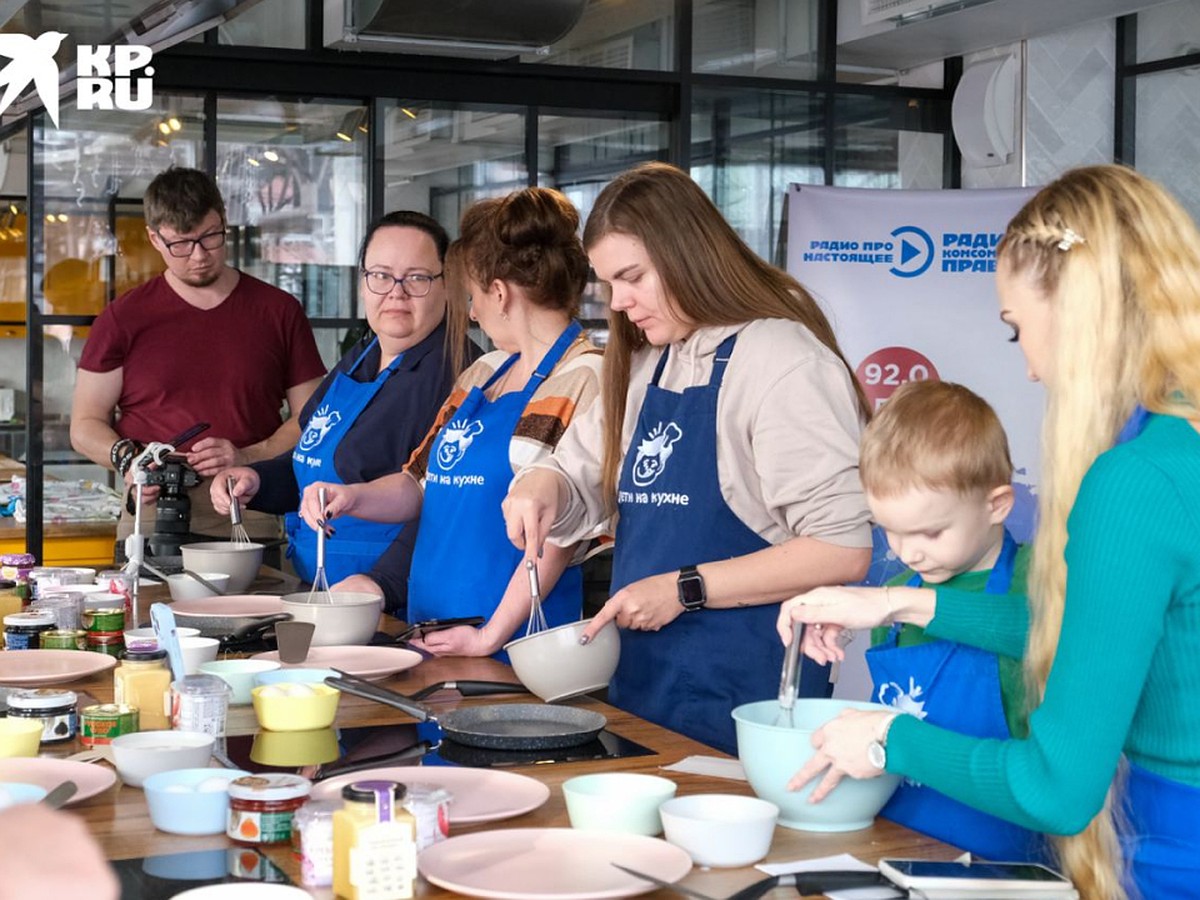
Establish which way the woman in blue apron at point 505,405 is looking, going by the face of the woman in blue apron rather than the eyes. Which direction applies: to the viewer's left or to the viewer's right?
to the viewer's left

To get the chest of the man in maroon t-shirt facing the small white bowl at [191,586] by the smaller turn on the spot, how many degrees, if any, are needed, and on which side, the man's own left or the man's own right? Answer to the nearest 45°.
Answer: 0° — they already face it

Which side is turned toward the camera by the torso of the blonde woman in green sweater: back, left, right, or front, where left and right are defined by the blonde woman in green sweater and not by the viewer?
left

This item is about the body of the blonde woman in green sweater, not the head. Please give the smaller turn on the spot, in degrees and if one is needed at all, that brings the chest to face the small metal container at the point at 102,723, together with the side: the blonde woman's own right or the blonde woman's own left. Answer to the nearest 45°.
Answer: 0° — they already face it

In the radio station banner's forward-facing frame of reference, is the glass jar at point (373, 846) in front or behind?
in front

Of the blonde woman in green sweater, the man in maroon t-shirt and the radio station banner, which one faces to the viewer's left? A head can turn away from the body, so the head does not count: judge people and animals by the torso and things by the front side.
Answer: the blonde woman in green sweater

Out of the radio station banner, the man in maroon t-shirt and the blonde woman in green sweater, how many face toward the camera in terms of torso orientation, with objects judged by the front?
2

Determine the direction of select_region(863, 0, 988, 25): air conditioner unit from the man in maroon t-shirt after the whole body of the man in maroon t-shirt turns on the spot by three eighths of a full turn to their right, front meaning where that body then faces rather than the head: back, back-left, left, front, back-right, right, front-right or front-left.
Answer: back-right

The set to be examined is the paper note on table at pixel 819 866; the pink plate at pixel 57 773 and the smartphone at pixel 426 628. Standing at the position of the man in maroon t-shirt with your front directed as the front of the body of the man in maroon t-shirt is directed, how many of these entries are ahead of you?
3
